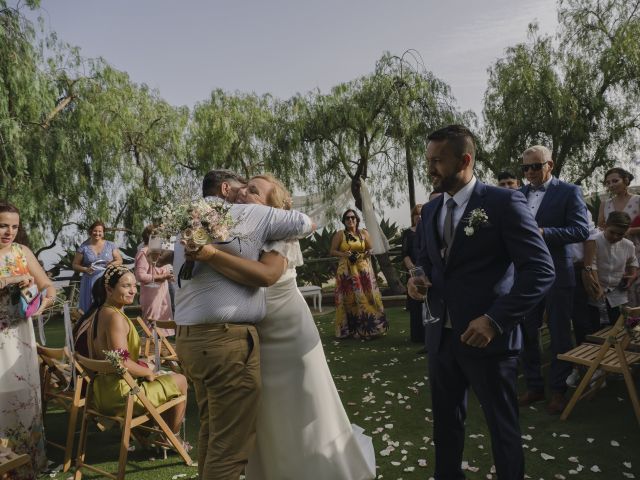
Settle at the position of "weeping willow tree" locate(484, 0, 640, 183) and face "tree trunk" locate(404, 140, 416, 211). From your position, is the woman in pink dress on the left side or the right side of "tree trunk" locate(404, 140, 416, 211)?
left

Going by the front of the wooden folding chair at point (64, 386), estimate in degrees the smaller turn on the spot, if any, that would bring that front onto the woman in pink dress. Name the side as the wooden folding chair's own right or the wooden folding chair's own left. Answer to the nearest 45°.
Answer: approximately 45° to the wooden folding chair's own left

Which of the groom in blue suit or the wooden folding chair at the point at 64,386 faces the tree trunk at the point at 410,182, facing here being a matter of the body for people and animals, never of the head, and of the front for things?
the wooden folding chair

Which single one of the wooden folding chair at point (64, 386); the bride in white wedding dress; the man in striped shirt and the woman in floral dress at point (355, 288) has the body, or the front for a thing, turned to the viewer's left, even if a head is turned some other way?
the bride in white wedding dress

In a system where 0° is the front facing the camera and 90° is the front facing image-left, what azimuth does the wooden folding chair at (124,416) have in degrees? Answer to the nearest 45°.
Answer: approximately 225°

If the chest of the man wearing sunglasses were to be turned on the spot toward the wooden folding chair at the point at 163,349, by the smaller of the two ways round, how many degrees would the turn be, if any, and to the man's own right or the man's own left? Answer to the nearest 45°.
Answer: approximately 45° to the man's own right

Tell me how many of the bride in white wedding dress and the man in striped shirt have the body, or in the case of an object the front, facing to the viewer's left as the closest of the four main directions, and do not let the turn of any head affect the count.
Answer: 1

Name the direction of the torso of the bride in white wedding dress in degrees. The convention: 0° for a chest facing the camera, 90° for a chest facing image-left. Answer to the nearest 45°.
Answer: approximately 90°
